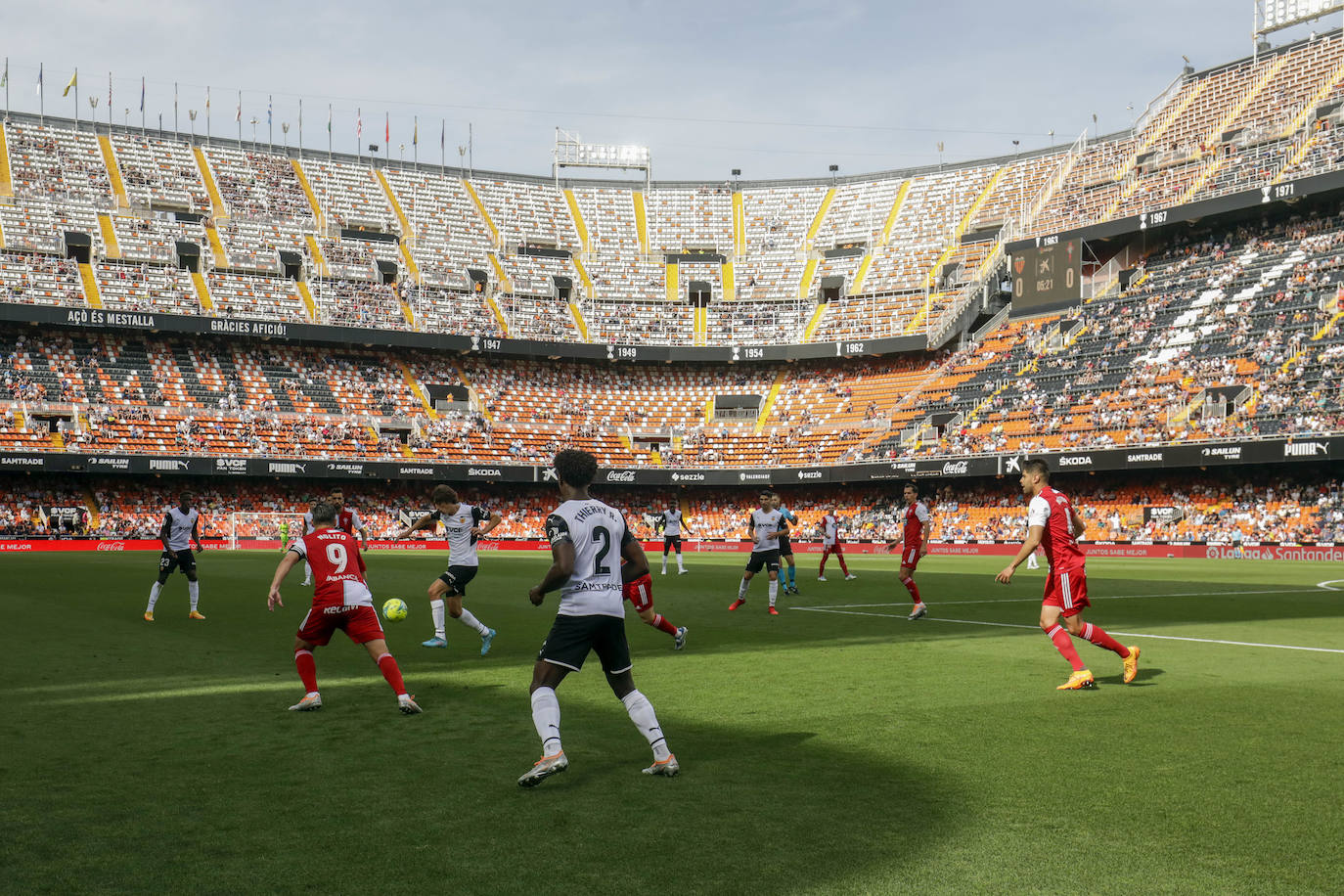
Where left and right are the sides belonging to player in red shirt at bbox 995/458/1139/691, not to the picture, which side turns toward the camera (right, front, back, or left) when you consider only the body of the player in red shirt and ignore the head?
left

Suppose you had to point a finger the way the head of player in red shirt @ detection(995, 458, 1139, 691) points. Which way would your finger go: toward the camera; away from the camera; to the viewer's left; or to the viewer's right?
to the viewer's left

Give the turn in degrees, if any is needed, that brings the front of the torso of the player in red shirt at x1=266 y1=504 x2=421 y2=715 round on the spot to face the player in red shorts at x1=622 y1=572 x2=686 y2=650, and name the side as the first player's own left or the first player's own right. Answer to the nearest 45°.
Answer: approximately 45° to the first player's own right

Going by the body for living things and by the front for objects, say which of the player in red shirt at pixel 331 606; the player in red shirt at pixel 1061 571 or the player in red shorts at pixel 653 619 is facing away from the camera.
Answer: the player in red shirt at pixel 331 606

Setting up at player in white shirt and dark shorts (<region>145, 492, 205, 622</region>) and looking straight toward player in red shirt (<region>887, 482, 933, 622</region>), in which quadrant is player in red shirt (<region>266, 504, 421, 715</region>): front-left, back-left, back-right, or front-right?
front-right

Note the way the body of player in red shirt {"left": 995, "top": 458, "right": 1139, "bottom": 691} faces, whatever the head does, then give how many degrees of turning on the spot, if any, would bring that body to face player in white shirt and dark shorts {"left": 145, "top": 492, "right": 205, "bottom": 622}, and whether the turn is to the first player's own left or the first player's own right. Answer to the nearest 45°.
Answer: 0° — they already face them

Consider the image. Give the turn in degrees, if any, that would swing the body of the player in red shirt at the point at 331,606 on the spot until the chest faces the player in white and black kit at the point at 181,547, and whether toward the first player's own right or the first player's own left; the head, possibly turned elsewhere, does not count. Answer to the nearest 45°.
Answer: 0° — they already face them

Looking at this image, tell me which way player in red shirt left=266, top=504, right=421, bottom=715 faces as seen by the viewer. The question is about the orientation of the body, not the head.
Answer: away from the camera

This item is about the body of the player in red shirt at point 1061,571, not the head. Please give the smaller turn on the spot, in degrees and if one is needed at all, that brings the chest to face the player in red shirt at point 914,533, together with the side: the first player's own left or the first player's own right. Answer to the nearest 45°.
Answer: approximately 90° to the first player's own right

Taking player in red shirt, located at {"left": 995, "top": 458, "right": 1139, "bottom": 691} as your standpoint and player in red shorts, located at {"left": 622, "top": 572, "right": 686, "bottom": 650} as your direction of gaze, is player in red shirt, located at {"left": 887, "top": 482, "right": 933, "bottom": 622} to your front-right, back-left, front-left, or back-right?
front-right

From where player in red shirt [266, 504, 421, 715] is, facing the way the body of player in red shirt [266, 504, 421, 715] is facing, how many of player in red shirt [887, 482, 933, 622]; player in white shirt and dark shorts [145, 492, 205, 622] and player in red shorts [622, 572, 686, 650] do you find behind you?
0
